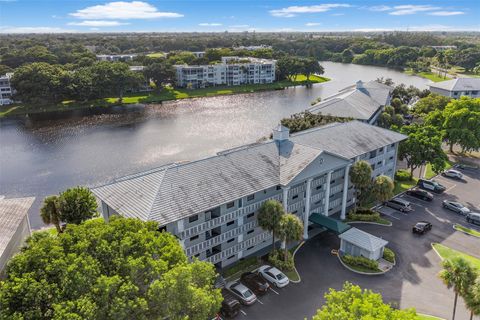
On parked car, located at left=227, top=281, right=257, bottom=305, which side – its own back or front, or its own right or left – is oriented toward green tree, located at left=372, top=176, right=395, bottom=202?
right

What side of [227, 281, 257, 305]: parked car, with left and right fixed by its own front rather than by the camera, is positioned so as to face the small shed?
right

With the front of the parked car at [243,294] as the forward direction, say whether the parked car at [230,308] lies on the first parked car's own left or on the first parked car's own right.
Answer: on the first parked car's own left

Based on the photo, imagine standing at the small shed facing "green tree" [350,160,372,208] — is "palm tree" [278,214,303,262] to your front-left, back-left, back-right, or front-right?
back-left

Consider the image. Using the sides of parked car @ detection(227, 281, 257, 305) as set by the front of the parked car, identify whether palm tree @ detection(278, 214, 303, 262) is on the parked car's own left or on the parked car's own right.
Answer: on the parked car's own right

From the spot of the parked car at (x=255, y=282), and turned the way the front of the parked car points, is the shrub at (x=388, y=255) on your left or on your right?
on your right

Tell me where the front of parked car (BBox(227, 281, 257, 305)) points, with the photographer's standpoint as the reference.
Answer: facing away from the viewer and to the left of the viewer

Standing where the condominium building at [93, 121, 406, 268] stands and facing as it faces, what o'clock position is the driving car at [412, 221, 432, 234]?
The driving car is roughly at 10 o'clock from the condominium building.

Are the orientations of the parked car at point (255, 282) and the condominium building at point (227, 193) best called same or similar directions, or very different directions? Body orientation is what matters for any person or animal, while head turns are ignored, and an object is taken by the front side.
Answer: very different directions

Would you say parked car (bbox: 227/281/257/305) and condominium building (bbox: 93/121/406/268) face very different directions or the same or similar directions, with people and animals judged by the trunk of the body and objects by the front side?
very different directions

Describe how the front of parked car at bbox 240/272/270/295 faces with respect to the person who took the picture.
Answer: facing away from the viewer and to the left of the viewer
